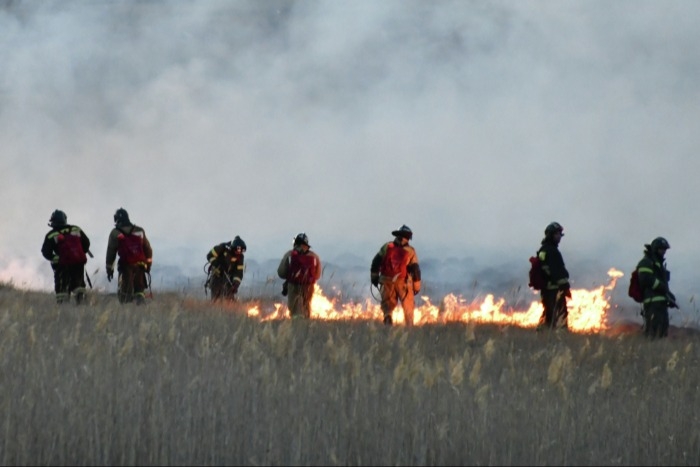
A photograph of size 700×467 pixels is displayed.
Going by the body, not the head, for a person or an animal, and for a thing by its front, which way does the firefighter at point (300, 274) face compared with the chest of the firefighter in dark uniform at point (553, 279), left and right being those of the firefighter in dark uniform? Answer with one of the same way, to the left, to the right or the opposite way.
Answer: to the left

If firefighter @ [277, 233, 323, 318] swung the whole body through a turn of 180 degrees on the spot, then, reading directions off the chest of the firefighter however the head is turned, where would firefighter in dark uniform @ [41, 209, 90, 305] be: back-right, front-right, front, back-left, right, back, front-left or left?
right

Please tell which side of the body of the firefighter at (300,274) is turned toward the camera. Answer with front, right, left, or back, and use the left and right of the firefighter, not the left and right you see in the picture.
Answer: back

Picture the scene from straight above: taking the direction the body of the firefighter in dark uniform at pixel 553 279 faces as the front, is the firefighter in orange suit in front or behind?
behind

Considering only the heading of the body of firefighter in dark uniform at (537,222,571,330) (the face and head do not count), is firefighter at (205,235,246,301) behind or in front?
behind

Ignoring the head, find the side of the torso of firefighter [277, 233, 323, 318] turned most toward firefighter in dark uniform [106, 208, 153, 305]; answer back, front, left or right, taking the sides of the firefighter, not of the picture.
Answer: left

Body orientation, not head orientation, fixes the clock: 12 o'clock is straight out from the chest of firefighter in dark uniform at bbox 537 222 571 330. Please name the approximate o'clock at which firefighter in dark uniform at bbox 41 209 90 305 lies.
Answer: firefighter in dark uniform at bbox 41 209 90 305 is roughly at 6 o'clock from firefighter in dark uniform at bbox 537 222 571 330.

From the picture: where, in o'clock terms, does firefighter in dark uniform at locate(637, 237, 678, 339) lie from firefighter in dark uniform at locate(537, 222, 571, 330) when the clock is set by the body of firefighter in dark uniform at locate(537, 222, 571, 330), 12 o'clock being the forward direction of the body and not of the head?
firefighter in dark uniform at locate(637, 237, 678, 339) is roughly at 12 o'clock from firefighter in dark uniform at locate(537, 222, 571, 330).

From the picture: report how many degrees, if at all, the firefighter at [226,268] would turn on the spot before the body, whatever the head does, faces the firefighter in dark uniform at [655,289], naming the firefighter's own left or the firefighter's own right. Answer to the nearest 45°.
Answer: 0° — they already face them

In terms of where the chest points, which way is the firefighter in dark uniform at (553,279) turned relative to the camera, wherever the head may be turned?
to the viewer's right

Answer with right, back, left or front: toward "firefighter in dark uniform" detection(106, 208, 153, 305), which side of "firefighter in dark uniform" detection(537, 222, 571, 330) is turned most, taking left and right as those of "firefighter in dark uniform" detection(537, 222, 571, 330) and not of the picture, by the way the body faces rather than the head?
back

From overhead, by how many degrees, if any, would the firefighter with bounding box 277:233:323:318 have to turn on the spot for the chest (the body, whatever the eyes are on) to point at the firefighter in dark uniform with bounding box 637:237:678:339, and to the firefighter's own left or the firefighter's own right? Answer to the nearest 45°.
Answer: approximately 90° to the firefighter's own right

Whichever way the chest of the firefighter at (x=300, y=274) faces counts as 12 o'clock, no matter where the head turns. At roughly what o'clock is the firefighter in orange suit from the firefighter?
The firefighter in orange suit is roughly at 4 o'clock from the firefighter.

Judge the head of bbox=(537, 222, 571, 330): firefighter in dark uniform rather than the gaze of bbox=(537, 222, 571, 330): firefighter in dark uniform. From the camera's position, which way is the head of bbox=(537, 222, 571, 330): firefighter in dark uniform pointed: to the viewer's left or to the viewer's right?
to the viewer's right

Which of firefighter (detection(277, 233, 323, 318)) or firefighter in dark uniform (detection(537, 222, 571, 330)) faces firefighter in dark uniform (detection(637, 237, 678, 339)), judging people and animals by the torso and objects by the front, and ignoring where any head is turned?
firefighter in dark uniform (detection(537, 222, 571, 330))

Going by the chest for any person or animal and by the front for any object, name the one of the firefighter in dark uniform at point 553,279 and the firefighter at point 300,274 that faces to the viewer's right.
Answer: the firefighter in dark uniform
